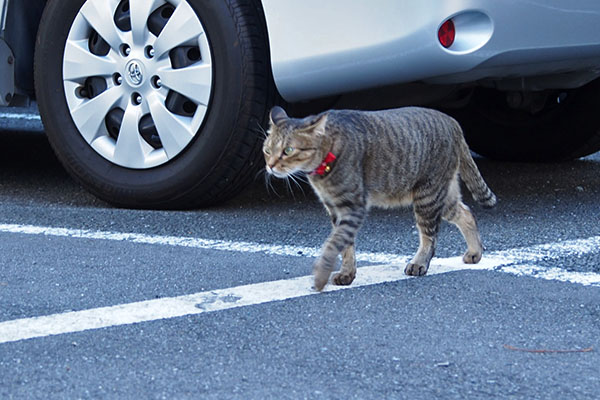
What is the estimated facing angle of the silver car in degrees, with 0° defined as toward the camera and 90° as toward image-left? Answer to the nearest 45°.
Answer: approximately 135°

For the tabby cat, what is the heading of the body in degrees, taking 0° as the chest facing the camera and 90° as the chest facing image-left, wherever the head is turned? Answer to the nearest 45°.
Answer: approximately 45°
